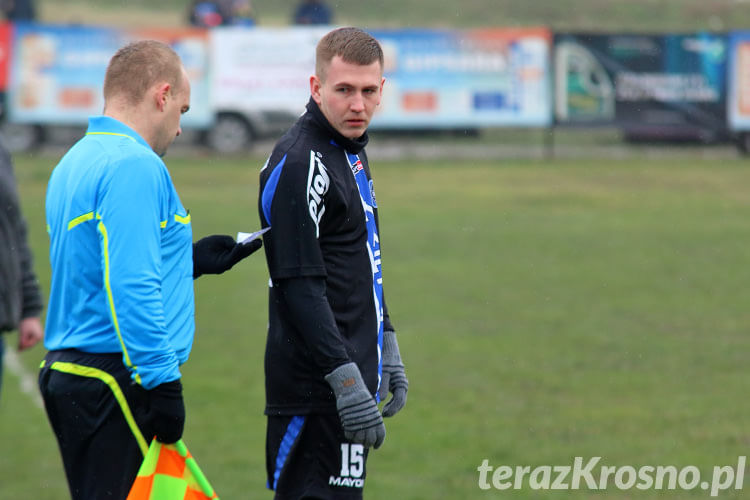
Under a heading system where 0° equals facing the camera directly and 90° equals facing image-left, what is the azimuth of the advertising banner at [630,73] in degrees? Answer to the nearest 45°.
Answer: approximately 0°

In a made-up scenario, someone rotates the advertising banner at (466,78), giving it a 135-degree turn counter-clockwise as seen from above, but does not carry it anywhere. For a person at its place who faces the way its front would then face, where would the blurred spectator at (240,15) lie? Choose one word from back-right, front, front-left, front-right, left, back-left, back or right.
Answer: left

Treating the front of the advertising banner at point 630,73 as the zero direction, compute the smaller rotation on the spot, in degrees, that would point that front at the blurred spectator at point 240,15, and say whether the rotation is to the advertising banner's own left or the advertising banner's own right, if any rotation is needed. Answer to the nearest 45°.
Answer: approximately 90° to the advertising banner's own right

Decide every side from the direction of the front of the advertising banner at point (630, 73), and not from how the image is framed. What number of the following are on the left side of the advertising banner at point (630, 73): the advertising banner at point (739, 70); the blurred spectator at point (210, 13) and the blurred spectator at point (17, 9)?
1

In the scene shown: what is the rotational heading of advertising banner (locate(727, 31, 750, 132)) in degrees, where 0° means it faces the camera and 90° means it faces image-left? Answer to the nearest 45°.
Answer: approximately 0°

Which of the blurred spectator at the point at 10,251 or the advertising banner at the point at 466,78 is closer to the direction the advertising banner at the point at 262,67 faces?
the blurred spectator

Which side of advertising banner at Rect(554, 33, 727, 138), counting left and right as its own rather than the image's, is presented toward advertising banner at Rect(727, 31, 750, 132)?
left

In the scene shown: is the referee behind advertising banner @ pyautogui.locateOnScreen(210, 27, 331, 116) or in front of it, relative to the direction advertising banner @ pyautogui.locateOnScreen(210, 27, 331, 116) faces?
in front

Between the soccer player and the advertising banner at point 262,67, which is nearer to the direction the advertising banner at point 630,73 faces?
the soccer player
